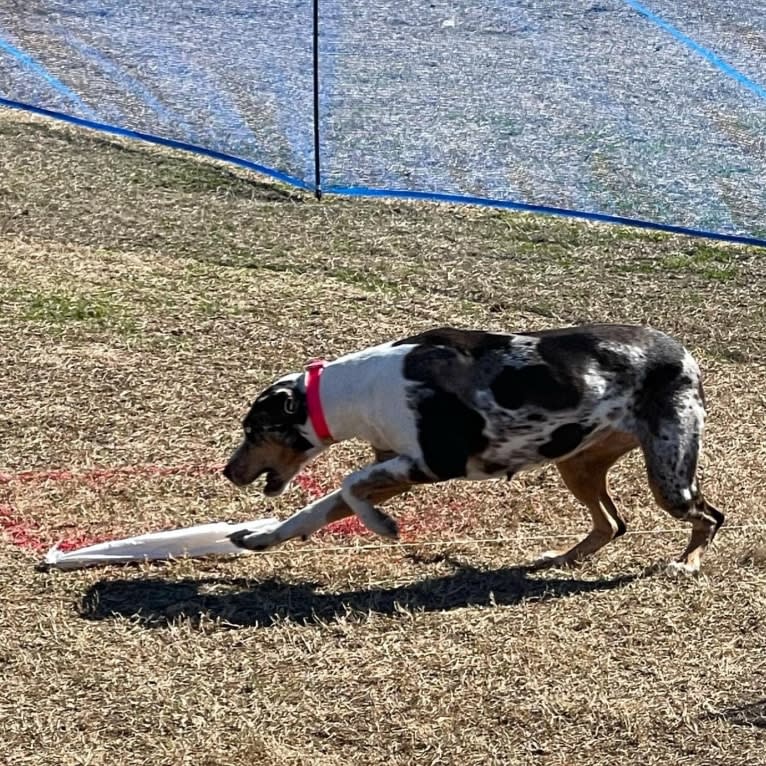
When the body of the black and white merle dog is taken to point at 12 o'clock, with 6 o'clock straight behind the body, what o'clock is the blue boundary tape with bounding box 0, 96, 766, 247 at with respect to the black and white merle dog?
The blue boundary tape is roughly at 3 o'clock from the black and white merle dog.

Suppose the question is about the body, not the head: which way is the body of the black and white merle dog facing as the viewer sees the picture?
to the viewer's left

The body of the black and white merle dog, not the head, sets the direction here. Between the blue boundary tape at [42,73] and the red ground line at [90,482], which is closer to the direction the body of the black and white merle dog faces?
the red ground line

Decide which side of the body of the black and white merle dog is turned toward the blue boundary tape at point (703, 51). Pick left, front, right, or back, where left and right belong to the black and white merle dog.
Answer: right

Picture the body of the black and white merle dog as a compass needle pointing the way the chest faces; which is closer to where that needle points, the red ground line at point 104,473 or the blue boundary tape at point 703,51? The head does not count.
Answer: the red ground line

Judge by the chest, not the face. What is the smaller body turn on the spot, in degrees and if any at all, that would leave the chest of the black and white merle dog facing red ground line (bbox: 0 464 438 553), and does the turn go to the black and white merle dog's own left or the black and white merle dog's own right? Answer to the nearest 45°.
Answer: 0° — it already faces it

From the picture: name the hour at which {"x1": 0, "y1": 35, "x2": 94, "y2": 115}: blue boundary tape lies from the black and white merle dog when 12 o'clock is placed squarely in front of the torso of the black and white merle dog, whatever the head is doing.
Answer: The blue boundary tape is roughly at 2 o'clock from the black and white merle dog.

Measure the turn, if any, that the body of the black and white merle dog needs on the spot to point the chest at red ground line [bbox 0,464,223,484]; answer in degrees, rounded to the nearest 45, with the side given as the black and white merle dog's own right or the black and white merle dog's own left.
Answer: approximately 45° to the black and white merle dog's own right

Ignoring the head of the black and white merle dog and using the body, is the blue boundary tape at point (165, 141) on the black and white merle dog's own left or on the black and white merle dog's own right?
on the black and white merle dog's own right

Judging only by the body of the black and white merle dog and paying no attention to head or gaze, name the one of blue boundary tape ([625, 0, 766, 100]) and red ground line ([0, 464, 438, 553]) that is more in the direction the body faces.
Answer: the red ground line

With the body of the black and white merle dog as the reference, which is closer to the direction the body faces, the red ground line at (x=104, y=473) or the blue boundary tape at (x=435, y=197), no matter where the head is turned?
the red ground line
